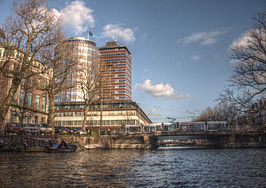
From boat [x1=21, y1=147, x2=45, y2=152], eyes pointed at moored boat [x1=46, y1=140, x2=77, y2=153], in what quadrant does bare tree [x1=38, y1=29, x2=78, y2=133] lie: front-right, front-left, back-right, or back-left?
front-left
